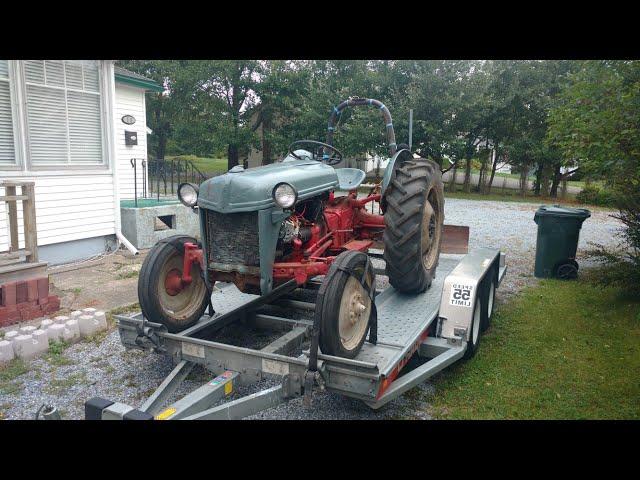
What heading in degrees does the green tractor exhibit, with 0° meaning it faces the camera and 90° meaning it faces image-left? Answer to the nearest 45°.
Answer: approximately 45°

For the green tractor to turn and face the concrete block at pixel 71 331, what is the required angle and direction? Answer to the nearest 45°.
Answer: approximately 45° to its right

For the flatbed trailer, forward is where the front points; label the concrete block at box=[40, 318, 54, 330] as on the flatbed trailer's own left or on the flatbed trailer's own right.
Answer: on the flatbed trailer's own right

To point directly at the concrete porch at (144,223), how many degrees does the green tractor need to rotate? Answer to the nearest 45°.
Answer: approximately 90° to its right

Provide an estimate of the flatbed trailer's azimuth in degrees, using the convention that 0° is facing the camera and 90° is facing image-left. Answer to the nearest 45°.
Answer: approximately 45°

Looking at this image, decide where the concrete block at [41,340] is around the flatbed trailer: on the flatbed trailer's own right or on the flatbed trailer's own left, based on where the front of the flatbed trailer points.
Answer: on the flatbed trailer's own right

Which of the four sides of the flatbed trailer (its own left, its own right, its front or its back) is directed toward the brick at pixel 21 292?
right
